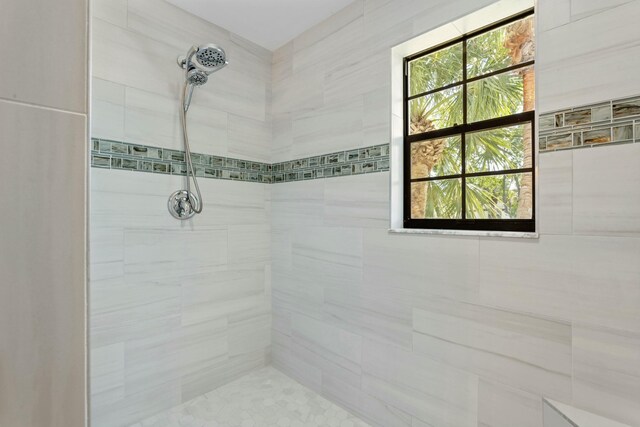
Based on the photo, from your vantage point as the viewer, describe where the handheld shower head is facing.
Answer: facing the viewer and to the right of the viewer
